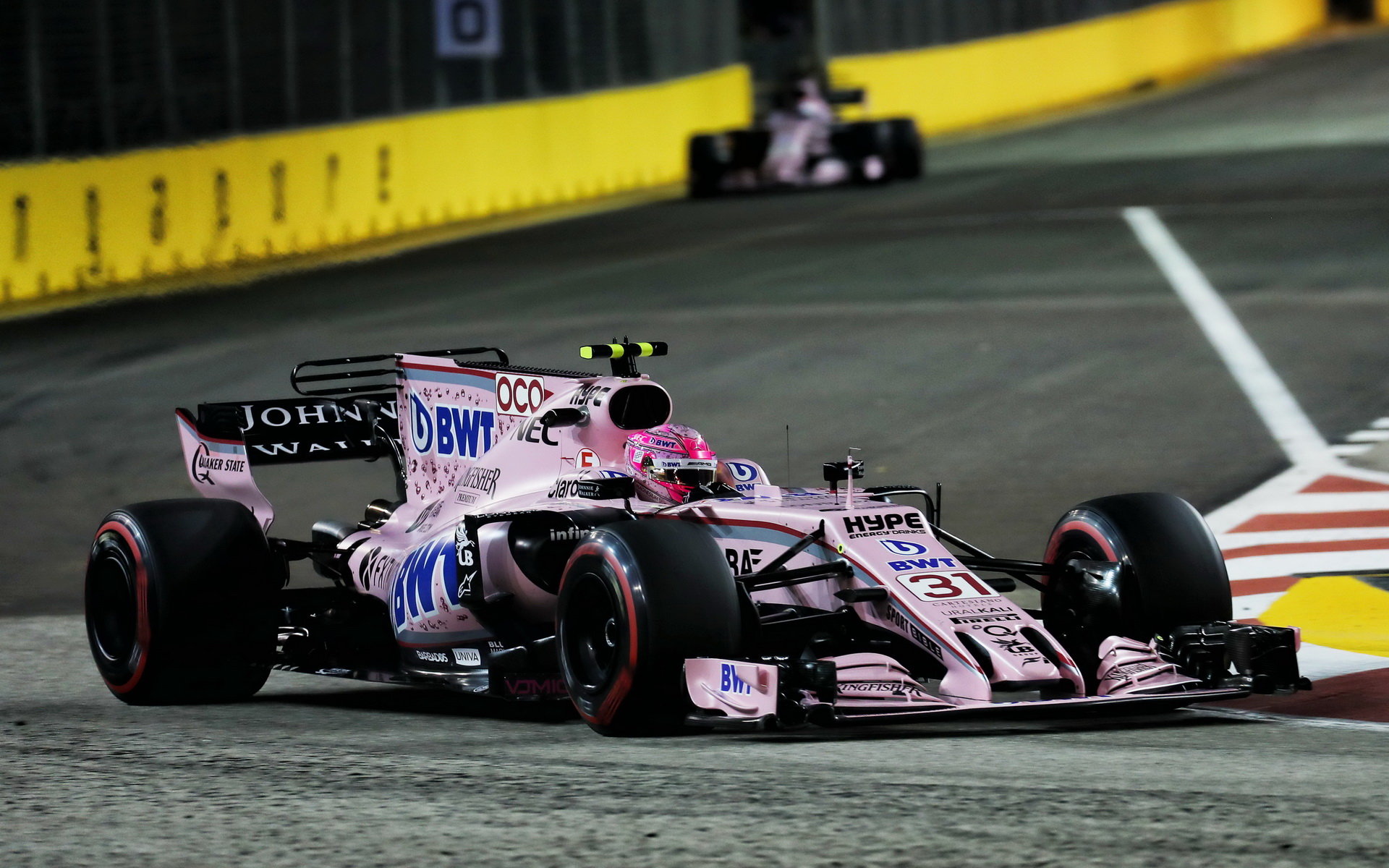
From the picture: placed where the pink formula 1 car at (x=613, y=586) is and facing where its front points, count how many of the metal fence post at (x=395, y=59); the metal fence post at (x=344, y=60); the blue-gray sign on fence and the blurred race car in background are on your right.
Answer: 0

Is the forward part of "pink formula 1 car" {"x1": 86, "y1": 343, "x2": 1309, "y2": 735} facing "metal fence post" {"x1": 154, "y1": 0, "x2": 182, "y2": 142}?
no

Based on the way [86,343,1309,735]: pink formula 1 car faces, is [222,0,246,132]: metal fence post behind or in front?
behind

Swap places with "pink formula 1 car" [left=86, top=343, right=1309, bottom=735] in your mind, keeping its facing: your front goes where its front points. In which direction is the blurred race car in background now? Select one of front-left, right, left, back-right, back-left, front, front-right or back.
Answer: back-left

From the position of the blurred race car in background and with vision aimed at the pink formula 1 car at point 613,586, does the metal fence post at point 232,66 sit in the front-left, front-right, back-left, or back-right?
front-right

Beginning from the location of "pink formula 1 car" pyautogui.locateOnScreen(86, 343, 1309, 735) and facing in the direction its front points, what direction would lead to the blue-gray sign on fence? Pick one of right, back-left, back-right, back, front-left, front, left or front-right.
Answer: back-left

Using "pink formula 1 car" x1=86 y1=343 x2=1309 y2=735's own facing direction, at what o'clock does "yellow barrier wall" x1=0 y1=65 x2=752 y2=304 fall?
The yellow barrier wall is roughly at 7 o'clock from the pink formula 1 car.

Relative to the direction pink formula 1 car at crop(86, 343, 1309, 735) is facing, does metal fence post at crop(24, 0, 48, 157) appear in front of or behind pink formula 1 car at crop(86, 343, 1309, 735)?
behind

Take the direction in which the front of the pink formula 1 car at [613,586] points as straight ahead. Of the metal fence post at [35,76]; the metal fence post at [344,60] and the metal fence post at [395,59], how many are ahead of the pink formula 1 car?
0

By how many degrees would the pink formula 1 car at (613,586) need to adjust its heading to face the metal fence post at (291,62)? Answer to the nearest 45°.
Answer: approximately 135° to its left

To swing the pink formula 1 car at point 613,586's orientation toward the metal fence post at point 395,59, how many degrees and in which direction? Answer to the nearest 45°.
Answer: approximately 135° to its left
